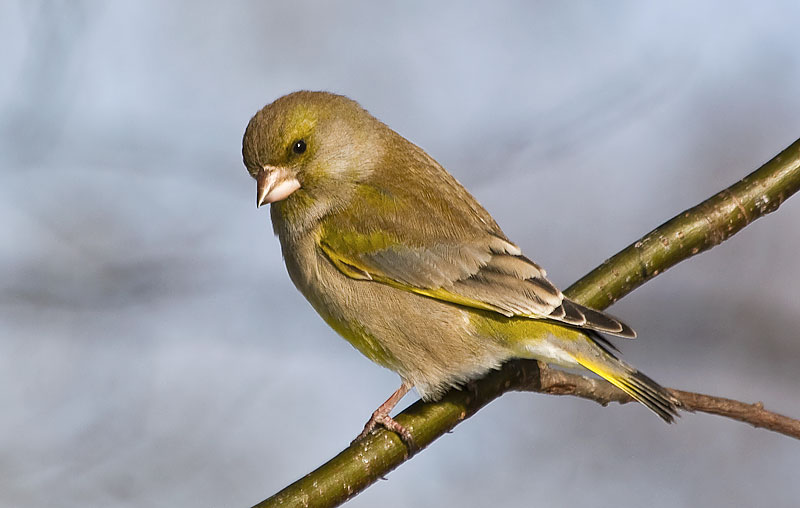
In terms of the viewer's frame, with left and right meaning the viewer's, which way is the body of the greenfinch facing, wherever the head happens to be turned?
facing to the left of the viewer
